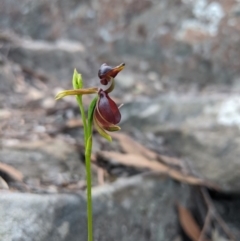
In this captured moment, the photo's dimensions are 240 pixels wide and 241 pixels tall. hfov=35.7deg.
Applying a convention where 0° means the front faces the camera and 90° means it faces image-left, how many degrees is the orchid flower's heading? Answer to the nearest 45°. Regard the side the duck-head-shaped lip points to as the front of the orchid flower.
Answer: approximately 270°

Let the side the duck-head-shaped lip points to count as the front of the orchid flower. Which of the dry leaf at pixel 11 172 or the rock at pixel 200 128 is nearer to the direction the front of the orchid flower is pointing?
the rock

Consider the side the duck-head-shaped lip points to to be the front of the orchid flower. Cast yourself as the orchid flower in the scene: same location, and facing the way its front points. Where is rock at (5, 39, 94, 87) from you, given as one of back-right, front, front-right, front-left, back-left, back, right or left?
left

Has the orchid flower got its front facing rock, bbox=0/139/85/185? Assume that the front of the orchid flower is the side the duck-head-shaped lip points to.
no
